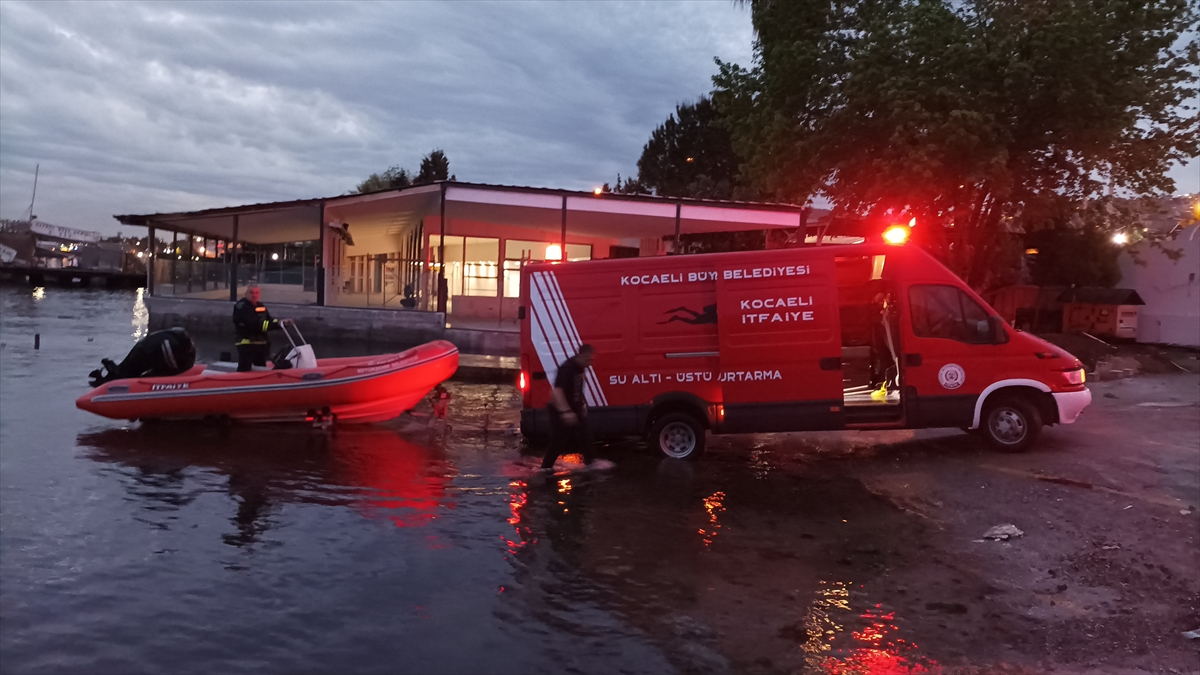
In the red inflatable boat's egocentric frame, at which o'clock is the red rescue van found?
The red rescue van is roughly at 1 o'clock from the red inflatable boat.

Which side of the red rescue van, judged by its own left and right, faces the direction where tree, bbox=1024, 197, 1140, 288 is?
left

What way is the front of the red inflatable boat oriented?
to the viewer's right

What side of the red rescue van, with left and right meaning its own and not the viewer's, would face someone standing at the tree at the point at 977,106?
left

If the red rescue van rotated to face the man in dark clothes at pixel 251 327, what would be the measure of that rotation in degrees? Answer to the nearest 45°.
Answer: approximately 180°

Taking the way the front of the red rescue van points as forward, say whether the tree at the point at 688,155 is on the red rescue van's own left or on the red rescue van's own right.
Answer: on the red rescue van's own left

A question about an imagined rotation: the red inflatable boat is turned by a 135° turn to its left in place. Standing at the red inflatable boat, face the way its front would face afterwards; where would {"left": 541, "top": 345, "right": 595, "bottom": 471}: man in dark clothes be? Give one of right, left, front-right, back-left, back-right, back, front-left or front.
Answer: back

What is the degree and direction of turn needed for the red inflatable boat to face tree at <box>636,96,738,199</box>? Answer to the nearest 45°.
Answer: approximately 45° to its left

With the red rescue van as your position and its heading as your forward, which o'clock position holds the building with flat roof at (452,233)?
The building with flat roof is roughly at 8 o'clock from the red rescue van.

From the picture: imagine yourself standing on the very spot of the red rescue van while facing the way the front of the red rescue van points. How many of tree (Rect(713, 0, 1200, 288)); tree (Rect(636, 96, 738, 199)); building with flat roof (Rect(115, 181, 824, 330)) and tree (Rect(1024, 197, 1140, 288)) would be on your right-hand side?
0

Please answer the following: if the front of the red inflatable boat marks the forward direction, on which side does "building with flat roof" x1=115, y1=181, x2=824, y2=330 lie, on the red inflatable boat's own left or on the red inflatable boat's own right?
on the red inflatable boat's own left

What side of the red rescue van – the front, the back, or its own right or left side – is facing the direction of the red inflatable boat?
back

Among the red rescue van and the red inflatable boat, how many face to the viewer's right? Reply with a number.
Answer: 2

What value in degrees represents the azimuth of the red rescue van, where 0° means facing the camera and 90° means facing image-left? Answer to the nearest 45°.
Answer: approximately 270°

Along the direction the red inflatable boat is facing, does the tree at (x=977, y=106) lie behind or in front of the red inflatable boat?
in front
